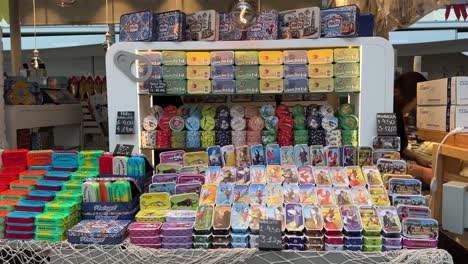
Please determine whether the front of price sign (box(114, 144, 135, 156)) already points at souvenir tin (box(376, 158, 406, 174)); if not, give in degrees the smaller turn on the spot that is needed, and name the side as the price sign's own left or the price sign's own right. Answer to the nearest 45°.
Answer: approximately 90° to the price sign's own left

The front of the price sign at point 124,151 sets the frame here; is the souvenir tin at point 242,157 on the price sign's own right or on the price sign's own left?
on the price sign's own left

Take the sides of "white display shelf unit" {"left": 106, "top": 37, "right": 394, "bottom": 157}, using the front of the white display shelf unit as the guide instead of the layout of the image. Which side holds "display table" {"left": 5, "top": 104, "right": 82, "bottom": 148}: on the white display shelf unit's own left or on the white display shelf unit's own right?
on the white display shelf unit's own right

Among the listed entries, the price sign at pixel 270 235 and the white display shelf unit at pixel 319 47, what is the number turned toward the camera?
2

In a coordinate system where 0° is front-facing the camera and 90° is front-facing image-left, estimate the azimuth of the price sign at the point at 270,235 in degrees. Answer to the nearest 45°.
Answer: approximately 0°

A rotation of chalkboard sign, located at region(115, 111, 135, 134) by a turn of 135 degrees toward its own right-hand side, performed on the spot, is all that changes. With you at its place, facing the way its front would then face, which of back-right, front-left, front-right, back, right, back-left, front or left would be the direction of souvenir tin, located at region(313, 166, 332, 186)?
back

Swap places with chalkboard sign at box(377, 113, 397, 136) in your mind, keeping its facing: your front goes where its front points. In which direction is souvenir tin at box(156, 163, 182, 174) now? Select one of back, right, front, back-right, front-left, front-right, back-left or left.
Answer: front-right
